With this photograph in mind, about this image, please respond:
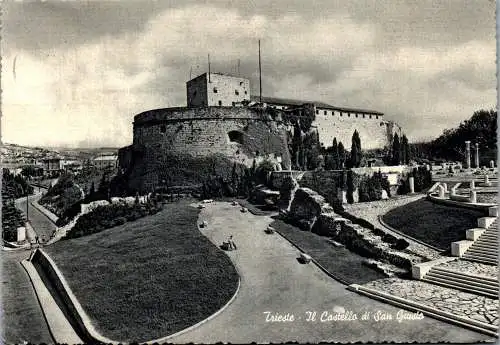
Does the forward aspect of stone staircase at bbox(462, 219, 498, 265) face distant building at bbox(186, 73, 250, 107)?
no

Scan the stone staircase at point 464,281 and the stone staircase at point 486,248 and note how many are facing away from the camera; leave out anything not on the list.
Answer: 0

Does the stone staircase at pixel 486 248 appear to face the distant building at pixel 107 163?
no

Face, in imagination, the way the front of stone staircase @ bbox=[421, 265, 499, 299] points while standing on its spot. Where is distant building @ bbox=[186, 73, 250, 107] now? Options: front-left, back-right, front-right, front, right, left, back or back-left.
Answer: right

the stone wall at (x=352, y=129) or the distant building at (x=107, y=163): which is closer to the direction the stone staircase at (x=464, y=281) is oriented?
the distant building

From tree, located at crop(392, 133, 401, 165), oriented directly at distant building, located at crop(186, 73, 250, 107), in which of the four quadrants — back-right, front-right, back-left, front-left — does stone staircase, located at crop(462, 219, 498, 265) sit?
back-left

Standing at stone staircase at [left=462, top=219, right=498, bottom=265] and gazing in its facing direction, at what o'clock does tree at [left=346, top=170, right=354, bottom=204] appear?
The tree is roughly at 3 o'clock from the stone staircase.

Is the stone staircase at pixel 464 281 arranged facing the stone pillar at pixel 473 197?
no

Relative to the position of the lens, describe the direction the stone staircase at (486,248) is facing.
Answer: facing the viewer and to the left of the viewer

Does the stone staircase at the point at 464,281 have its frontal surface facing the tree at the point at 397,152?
no

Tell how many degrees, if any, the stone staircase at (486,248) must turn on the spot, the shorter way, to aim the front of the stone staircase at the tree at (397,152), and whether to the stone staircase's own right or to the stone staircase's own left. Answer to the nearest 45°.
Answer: approximately 135° to the stone staircase's own right

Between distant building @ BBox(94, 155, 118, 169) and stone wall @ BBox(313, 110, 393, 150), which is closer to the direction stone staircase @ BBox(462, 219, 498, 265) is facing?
the distant building

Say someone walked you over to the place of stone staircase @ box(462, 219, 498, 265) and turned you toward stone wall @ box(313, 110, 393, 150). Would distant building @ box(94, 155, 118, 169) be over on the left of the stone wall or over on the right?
left

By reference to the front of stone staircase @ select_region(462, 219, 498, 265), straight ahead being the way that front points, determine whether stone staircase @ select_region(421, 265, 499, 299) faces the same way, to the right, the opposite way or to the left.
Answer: the same way
